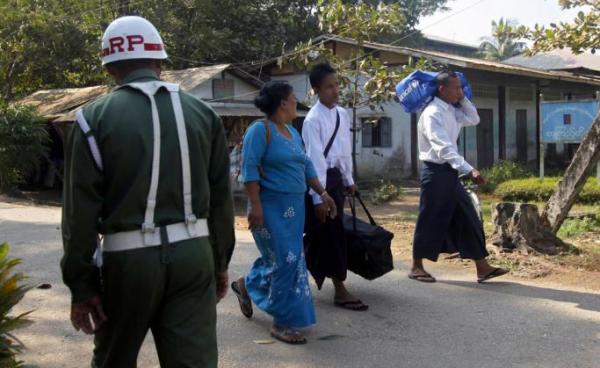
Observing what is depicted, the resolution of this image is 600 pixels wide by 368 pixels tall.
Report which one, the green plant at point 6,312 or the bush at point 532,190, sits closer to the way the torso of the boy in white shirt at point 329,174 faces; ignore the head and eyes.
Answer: the green plant

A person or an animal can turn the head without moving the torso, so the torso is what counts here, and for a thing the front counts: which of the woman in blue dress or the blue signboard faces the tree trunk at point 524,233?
the blue signboard

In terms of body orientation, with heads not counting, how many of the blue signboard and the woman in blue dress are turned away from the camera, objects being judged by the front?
0

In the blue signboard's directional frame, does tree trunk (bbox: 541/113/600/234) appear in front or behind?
in front

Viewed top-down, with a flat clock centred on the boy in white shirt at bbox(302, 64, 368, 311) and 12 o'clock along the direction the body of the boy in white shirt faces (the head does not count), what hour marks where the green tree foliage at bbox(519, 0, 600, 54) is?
The green tree foliage is roughly at 9 o'clock from the boy in white shirt.

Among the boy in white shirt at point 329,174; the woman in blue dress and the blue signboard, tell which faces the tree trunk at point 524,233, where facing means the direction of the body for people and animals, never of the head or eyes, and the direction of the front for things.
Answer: the blue signboard

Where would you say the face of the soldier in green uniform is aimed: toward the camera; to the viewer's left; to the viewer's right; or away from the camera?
away from the camera

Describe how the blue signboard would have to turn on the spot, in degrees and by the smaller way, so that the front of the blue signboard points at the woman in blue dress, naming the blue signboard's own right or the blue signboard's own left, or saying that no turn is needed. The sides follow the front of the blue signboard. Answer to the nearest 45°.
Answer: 0° — it already faces them

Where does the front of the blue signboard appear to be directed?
toward the camera

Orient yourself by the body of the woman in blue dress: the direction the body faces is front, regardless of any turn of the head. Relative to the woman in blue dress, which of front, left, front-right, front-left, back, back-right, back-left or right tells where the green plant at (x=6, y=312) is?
right

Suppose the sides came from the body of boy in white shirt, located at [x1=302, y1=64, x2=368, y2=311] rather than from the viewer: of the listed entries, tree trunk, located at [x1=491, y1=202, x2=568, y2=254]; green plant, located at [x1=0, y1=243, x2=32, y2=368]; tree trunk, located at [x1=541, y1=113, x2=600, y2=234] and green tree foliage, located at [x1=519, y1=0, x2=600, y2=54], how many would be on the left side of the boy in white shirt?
3

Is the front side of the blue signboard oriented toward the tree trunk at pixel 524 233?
yes

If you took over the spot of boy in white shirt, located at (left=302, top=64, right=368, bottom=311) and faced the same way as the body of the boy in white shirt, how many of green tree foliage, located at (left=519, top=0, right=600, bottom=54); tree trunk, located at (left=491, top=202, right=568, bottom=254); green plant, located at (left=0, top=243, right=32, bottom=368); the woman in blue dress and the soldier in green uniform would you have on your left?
2
